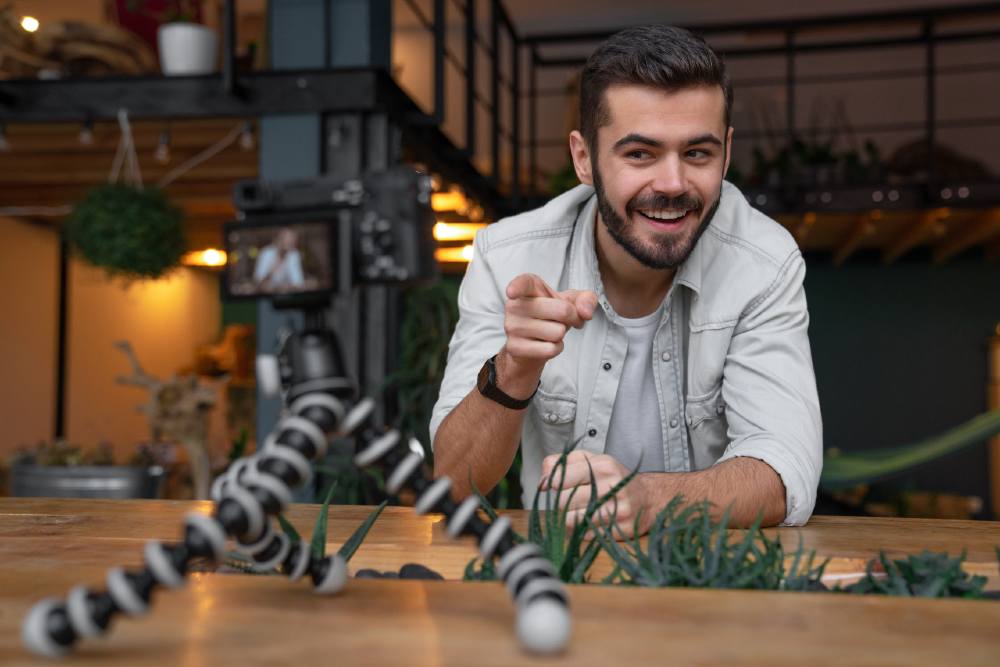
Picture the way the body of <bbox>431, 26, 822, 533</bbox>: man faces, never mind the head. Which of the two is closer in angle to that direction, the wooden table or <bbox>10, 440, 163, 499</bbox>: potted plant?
the wooden table

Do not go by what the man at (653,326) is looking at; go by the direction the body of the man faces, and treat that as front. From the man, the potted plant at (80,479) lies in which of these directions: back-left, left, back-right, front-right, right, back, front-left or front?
back-right

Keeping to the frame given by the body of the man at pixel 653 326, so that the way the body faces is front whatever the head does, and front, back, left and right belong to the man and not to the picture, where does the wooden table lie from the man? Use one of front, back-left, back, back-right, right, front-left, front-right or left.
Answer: front

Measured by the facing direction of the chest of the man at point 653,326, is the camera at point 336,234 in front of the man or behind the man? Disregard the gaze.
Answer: in front

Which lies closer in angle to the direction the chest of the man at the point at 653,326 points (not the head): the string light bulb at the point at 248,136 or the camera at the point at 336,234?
the camera

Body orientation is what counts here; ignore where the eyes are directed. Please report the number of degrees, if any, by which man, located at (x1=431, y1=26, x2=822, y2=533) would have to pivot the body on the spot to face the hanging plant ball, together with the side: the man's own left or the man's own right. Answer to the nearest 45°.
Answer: approximately 135° to the man's own right

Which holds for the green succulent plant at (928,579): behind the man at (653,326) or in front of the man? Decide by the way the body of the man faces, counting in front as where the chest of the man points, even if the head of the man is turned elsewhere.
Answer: in front

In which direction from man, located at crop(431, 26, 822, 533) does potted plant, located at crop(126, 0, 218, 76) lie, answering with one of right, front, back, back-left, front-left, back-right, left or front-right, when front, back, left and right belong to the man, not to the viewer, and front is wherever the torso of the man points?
back-right

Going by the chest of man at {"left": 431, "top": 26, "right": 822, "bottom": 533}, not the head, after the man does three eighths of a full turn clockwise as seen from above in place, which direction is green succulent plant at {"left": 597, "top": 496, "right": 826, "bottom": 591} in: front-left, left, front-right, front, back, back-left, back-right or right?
back-left

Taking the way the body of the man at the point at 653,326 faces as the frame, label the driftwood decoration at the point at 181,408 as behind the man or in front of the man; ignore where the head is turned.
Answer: behind

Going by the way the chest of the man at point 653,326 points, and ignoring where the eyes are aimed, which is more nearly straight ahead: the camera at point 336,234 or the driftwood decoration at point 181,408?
the camera

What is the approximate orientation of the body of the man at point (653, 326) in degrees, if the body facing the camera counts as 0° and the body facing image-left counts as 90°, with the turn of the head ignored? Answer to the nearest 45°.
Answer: approximately 0°
